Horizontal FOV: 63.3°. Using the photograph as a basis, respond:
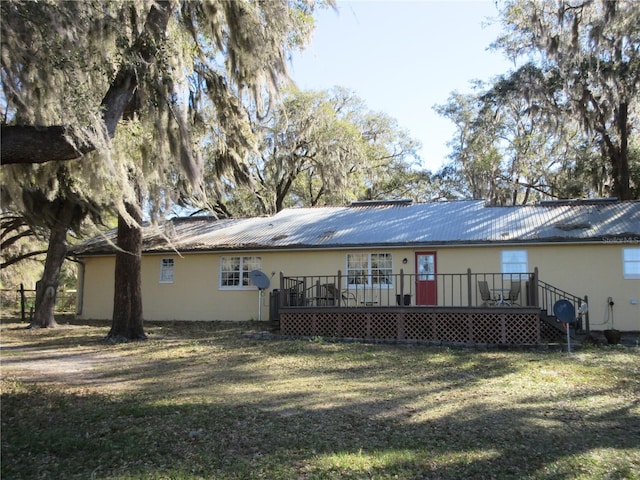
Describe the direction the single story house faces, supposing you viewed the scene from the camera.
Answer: facing the viewer

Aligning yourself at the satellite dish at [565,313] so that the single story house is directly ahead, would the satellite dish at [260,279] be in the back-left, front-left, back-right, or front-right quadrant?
front-left

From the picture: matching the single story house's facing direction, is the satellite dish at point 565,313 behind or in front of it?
in front
